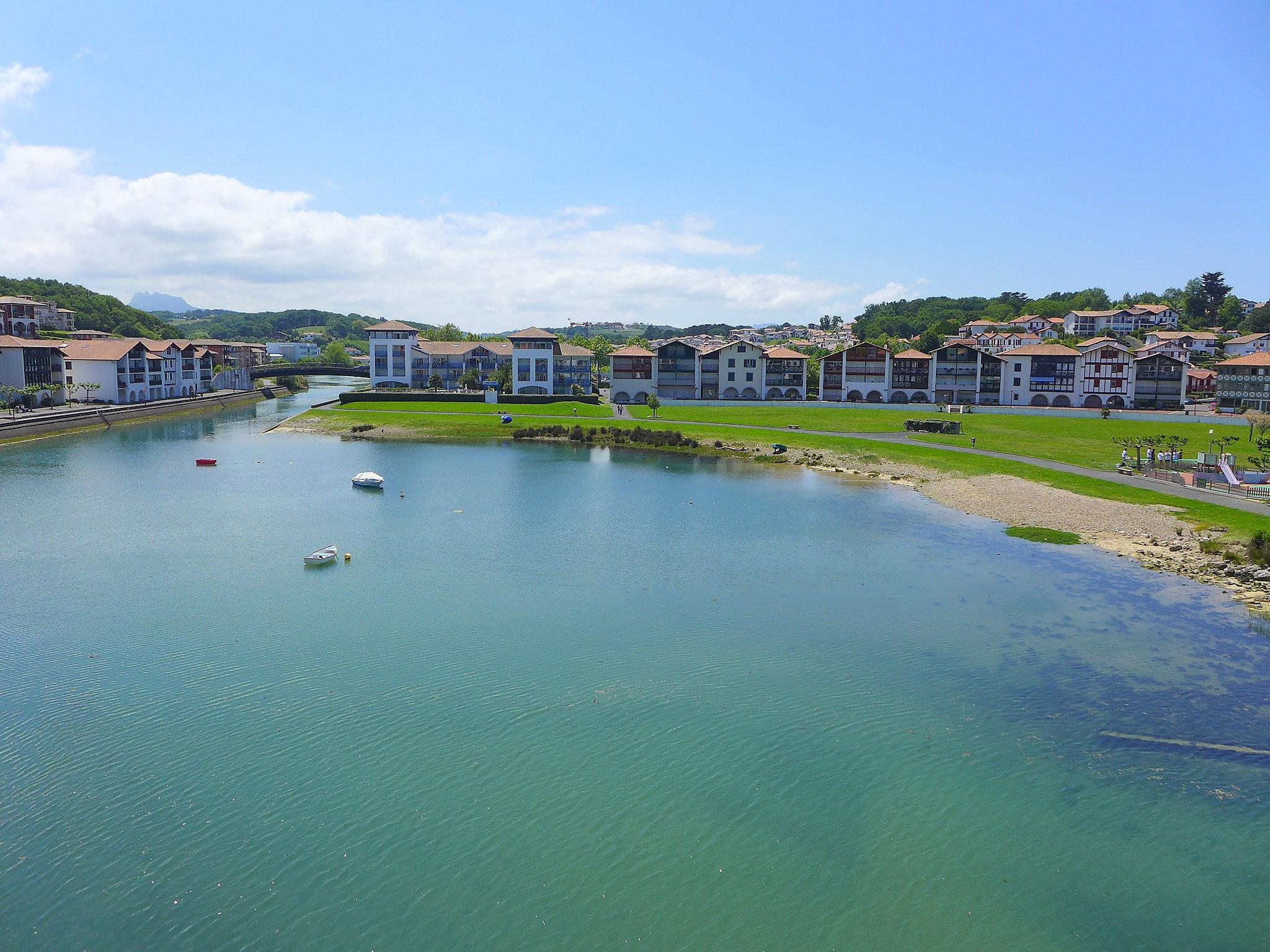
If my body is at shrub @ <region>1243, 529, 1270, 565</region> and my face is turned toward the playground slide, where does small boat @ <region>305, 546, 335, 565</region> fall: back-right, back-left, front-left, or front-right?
back-left

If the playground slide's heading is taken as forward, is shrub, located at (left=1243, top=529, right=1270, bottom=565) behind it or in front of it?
in front

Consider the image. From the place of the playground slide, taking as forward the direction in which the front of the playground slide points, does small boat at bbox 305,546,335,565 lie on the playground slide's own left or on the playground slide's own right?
on the playground slide's own right

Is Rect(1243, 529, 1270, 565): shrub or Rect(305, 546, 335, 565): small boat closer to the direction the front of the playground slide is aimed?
the shrub

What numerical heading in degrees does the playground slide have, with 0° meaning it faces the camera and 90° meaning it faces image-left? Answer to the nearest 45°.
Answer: approximately 315°

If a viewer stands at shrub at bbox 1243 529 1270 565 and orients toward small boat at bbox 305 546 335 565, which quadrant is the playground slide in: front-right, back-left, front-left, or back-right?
back-right
